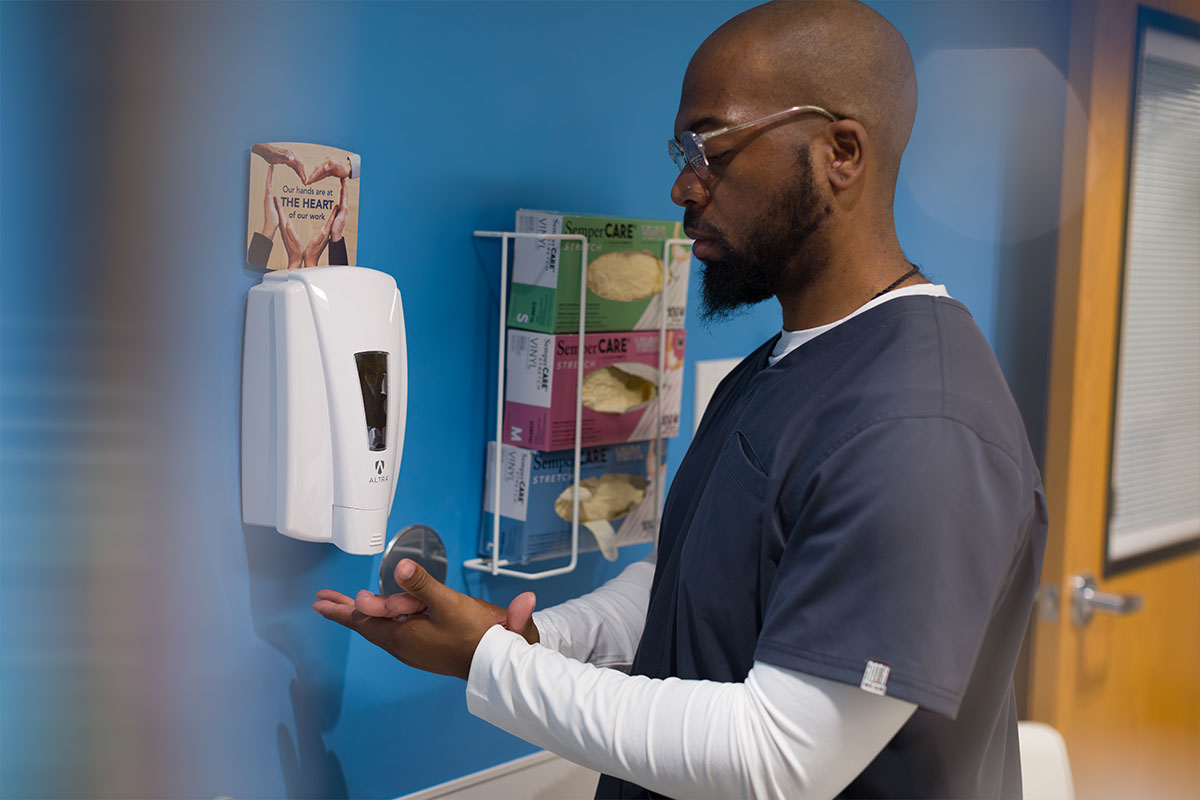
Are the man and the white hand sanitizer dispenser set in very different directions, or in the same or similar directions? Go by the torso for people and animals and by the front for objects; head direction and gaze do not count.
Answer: very different directions

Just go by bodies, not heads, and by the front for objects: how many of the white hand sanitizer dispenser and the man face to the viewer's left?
1

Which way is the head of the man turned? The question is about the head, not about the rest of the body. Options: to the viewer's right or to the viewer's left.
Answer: to the viewer's left

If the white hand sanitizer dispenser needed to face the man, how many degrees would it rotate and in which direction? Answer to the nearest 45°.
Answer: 0° — it already faces them

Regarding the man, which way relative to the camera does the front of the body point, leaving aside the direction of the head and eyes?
to the viewer's left

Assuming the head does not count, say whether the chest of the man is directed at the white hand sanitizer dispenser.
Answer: yes
